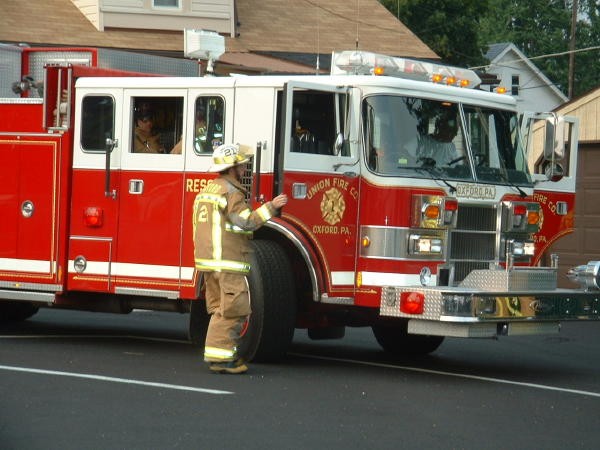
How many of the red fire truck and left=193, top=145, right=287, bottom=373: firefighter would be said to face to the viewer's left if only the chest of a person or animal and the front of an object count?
0

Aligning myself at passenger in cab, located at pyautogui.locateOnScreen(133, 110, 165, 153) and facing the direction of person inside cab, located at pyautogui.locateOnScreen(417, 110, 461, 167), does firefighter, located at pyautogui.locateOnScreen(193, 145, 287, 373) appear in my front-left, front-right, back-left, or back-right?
front-right

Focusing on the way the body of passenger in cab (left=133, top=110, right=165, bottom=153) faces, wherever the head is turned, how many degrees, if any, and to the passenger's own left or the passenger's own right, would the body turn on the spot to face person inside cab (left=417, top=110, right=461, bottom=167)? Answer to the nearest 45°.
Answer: approximately 45° to the passenger's own left

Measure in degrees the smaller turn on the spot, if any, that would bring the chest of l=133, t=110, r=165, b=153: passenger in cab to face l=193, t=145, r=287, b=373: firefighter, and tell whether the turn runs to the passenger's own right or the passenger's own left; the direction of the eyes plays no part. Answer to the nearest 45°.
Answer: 0° — they already face them

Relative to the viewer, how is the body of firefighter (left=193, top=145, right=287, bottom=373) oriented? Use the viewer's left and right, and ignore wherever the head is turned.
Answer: facing away from the viewer and to the right of the viewer

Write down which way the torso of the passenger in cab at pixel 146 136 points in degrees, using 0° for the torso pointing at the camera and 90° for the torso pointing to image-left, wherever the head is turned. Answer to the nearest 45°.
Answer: approximately 315°

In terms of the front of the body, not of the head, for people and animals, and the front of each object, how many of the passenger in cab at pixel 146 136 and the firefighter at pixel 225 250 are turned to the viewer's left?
0

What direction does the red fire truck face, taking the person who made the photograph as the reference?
facing the viewer and to the right of the viewer

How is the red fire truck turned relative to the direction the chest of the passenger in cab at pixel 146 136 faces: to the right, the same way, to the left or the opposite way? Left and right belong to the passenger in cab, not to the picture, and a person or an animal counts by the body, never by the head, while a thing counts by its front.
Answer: the same way

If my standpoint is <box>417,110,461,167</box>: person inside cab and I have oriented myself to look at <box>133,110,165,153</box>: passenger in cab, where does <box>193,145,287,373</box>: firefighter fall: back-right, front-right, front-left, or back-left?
front-left
